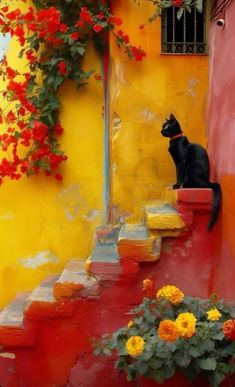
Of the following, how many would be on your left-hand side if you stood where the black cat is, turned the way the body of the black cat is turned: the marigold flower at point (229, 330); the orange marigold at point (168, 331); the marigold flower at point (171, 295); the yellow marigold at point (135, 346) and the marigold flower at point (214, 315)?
5

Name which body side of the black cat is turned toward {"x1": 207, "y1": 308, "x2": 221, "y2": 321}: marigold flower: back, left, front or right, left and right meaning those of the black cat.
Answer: left

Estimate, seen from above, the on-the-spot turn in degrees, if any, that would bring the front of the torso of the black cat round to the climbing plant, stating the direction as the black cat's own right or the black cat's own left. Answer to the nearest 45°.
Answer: approximately 45° to the black cat's own right

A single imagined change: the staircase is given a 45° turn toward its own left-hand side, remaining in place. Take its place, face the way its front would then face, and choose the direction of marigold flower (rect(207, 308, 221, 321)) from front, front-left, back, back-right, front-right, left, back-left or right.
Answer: left

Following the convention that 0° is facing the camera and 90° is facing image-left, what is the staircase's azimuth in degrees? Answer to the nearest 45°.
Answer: approximately 90°

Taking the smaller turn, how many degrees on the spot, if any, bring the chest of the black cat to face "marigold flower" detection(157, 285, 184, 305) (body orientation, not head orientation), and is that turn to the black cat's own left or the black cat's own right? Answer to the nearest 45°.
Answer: approximately 90° to the black cat's own left

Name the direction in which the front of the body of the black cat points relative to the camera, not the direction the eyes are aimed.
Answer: to the viewer's left

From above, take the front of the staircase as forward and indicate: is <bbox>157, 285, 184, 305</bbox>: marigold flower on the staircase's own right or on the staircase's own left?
on the staircase's own left

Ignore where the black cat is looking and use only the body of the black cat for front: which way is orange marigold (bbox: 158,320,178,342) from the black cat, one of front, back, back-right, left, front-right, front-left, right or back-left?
left
